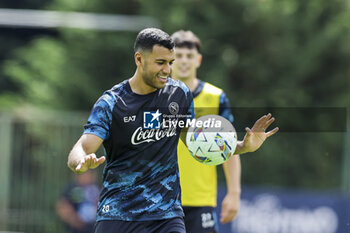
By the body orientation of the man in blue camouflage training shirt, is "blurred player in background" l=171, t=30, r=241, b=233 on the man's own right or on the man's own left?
on the man's own left

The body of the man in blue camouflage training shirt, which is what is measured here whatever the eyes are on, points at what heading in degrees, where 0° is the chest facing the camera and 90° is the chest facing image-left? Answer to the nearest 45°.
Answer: approximately 315°

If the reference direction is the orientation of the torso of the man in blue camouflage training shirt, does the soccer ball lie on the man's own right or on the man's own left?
on the man's own left
